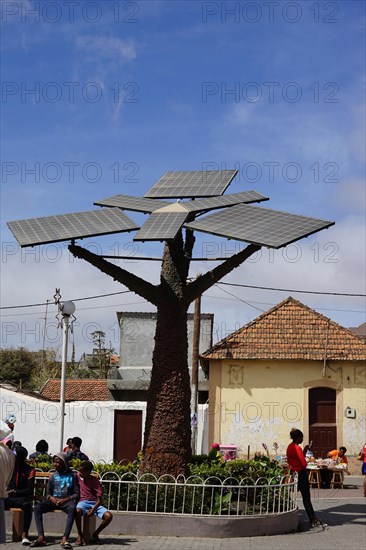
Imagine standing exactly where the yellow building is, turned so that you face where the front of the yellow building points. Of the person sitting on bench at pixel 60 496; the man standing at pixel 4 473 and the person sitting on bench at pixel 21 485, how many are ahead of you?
3

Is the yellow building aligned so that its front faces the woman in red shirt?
yes

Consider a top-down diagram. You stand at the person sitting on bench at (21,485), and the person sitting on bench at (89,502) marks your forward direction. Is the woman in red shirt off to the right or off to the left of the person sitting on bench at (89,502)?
left

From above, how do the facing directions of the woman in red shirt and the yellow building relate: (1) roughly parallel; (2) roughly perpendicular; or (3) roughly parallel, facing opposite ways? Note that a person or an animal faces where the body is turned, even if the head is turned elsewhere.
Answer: roughly perpendicular
